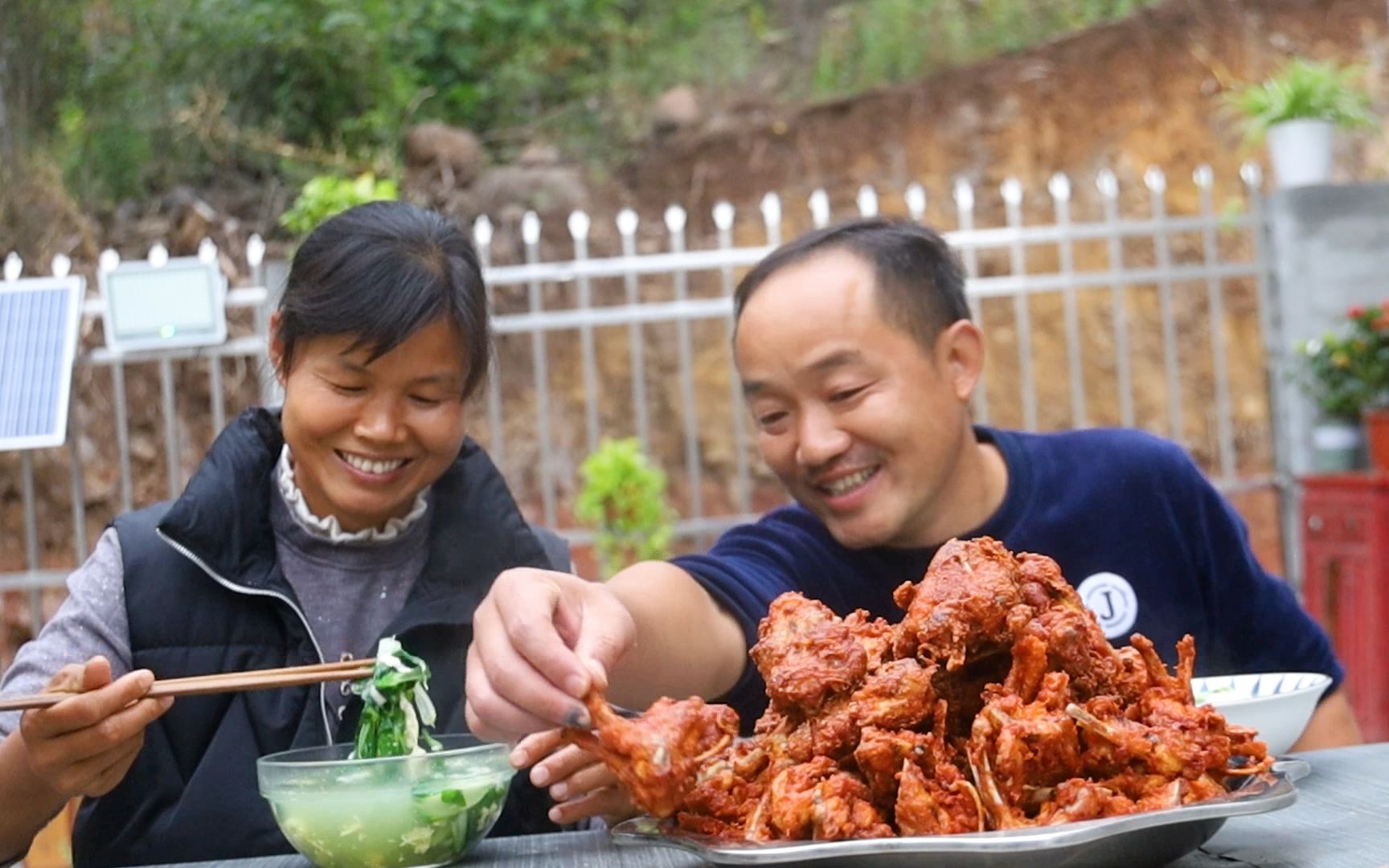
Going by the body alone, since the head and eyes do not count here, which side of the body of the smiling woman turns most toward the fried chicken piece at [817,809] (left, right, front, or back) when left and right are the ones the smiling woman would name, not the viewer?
front

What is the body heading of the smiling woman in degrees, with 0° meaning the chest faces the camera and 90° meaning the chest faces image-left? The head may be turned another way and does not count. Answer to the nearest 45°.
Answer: approximately 0°

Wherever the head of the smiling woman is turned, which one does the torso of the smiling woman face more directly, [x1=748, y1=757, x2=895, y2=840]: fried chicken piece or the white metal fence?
the fried chicken piece

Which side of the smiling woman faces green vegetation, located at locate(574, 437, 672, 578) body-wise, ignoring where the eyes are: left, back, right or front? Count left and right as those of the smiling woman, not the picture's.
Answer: back

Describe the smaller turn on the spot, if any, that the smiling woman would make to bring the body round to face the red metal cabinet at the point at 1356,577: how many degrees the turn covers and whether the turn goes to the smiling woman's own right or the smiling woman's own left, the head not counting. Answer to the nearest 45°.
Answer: approximately 135° to the smiling woman's own left

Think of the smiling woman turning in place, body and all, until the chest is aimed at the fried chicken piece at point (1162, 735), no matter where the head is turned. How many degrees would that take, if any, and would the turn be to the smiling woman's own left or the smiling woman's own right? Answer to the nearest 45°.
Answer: approximately 45° to the smiling woman's own left

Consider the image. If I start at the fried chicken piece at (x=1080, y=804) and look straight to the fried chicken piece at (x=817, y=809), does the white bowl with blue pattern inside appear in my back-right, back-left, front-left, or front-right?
back-right
